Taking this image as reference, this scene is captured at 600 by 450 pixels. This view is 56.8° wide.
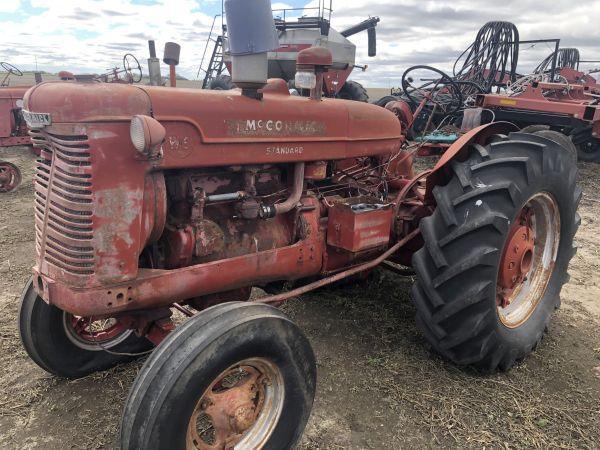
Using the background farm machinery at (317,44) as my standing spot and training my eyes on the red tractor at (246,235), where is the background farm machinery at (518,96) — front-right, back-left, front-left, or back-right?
front-left

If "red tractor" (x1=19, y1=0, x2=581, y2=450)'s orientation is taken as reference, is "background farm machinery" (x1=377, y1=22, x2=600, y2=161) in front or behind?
behind

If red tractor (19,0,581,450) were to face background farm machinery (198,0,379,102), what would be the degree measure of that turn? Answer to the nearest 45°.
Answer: approximately 135° to its right

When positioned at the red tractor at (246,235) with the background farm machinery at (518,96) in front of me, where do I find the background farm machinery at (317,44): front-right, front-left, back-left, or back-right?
front-left

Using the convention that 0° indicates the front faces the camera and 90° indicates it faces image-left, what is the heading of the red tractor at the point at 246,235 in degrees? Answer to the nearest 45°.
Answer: approximately 45°

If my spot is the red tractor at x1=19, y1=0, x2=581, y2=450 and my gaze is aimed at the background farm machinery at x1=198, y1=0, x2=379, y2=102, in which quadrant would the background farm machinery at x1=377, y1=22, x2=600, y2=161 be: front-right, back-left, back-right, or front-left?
front-right
